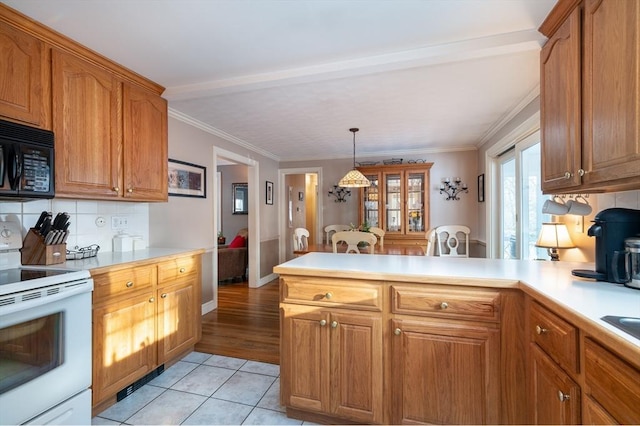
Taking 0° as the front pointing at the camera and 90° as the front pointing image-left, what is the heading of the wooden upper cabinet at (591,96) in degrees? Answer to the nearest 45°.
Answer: approximately 45°

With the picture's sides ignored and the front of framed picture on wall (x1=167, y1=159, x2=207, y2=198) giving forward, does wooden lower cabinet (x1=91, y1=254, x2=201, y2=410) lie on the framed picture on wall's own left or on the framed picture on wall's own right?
on the framed picture on wall's own right

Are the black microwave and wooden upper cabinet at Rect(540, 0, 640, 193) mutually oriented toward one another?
yes

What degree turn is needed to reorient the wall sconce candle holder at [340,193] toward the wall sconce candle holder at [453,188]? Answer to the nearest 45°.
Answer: approximately 90° to its left

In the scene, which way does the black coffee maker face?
to the viewer's left

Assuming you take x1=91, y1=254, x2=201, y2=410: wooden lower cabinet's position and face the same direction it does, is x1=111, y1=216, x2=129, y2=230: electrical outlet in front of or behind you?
behind

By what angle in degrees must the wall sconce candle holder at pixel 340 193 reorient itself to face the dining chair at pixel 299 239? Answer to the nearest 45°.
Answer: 0° — it already faces it

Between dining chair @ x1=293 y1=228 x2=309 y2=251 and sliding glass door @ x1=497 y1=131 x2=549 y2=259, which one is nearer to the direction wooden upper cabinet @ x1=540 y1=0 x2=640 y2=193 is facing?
the dining chair

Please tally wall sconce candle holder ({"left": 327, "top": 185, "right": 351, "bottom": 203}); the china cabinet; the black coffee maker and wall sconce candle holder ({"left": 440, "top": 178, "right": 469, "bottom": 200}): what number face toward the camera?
3

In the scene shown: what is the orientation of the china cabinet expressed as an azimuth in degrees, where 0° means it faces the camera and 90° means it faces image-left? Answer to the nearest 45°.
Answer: approximately 0°
